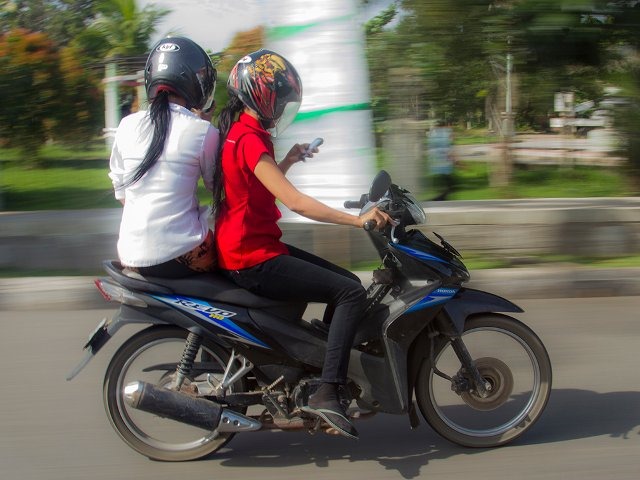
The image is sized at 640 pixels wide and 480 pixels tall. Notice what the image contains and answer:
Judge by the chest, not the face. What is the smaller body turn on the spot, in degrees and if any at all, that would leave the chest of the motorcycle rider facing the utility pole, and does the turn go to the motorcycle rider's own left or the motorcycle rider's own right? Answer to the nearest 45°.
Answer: approximately 90° to the motorcycle rider's own left

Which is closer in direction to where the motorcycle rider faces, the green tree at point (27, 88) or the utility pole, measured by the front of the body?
the utility pole

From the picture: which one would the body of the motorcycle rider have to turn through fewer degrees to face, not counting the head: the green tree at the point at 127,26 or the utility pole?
the utility pole

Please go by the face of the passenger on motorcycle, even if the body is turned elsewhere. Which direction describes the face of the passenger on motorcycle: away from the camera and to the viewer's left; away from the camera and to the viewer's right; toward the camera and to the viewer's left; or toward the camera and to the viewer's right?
away from the camera and to the viewer's right

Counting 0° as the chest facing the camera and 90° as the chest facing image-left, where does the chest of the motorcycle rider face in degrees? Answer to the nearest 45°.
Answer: approximately 270°

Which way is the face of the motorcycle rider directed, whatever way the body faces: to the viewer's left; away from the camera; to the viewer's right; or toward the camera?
to the viewer's right

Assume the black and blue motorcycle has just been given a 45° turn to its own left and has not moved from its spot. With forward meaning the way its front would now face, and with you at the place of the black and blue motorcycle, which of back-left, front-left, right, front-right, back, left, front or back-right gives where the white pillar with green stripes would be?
front-left

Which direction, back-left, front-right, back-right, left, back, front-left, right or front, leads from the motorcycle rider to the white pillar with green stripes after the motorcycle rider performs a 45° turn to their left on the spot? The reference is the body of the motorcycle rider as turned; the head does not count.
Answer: front-left

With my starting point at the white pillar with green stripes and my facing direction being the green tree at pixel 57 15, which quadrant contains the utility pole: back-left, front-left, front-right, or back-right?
front-right

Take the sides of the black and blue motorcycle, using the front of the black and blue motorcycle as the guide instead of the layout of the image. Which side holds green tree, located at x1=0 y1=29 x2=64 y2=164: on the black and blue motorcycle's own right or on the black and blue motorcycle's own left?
on the black and blue motorcycle's own left

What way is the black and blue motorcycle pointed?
to the viewer's right
